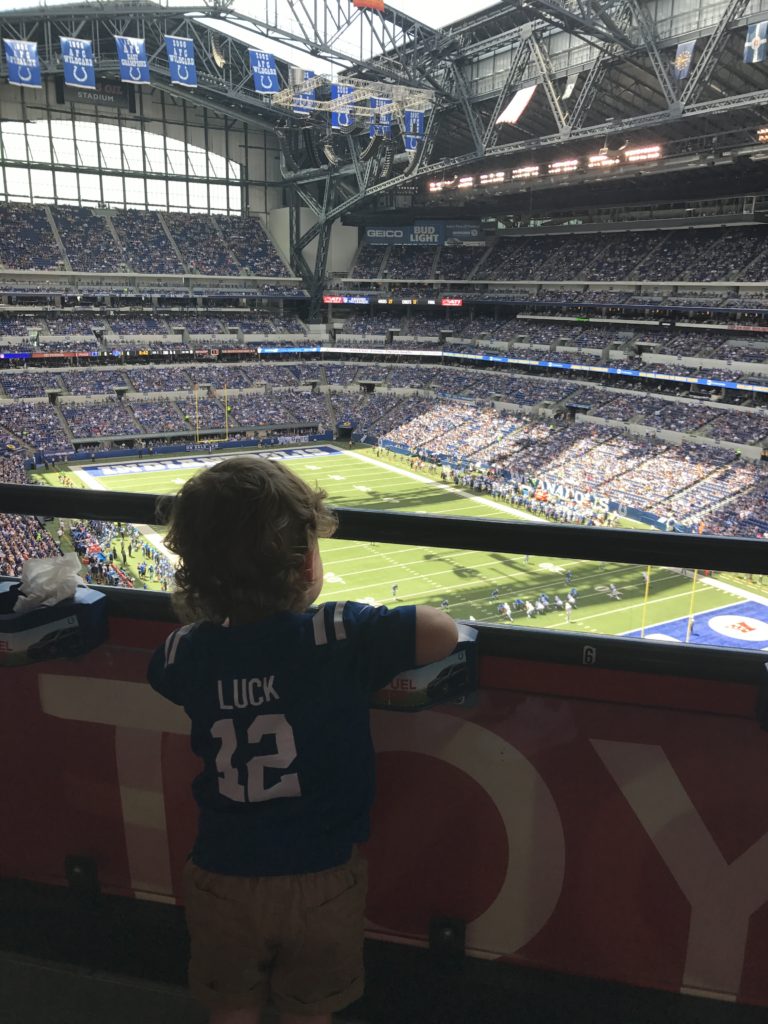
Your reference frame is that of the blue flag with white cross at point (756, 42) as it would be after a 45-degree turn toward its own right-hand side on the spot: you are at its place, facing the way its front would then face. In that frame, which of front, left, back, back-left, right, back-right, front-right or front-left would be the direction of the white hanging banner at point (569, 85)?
front-right

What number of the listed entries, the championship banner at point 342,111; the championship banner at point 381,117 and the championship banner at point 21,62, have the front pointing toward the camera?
3

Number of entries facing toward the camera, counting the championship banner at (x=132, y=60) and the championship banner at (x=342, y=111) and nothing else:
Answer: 2

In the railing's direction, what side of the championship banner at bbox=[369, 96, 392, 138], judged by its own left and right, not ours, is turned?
front

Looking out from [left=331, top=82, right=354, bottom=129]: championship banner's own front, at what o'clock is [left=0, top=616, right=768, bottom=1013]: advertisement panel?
The advertisement panel is roughly at 12 o'clock from the championship banner.

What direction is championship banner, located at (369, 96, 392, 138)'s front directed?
toward the camera

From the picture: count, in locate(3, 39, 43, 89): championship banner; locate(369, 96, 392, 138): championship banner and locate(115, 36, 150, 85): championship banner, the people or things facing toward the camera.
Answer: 3

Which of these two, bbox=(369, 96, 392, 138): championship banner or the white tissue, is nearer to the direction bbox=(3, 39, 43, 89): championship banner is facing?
the white tissue

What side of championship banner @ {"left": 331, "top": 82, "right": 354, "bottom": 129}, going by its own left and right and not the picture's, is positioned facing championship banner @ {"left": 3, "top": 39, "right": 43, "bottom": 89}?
right

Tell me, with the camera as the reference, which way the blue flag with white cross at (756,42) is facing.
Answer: facing the viewer and to the left of the viewer

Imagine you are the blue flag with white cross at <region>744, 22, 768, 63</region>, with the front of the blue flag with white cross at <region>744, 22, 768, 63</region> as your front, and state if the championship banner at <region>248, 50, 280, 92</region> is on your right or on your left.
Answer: on your right

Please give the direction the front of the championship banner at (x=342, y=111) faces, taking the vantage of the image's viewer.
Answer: facing the viewer

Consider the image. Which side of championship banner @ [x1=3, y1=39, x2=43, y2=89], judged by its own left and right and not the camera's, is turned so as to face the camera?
front

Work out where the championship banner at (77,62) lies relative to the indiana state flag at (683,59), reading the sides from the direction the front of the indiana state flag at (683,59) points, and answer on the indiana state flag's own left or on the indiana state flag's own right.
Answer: on the indiana state flag's own right
